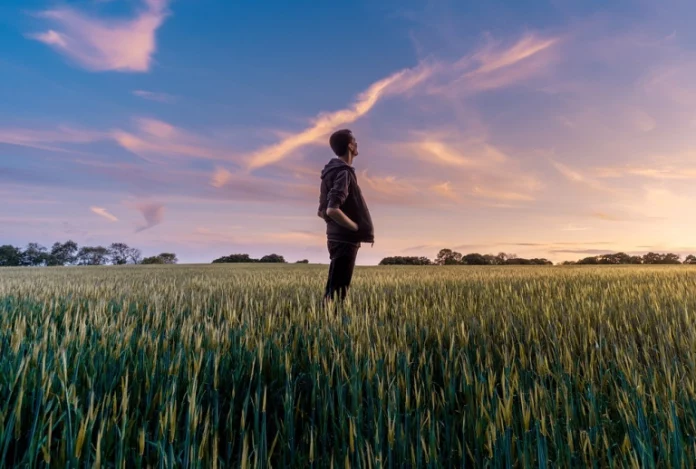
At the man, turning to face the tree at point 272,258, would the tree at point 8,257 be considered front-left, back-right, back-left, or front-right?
front-left

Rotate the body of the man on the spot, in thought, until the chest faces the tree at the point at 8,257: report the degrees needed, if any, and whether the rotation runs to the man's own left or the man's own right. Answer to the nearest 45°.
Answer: approximately 135° to the man's own left

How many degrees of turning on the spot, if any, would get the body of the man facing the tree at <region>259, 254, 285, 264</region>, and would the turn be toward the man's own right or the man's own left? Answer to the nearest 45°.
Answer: approximately 90° to the man's own left

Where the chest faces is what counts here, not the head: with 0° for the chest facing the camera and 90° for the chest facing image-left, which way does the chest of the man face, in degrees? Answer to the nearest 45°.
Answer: approximately 270°

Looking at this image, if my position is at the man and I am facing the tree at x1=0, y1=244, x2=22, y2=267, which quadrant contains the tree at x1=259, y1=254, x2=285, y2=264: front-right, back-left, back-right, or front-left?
front-right
